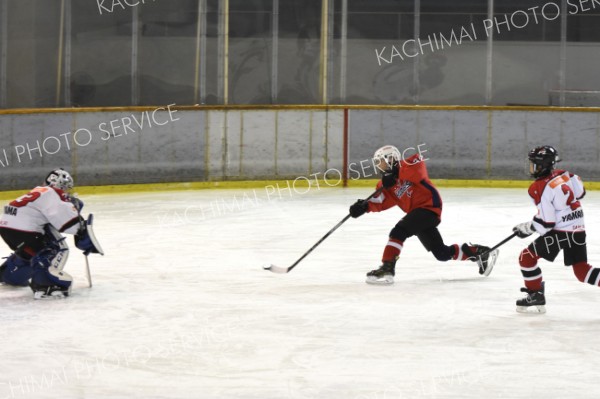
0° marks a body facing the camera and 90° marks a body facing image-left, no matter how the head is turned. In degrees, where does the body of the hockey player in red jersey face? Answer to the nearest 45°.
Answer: approximately 45°

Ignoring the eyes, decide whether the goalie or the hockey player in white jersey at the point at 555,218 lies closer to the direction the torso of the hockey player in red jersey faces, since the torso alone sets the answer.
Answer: the goalie

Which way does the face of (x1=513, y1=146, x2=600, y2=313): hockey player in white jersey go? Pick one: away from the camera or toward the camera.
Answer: away from the camera

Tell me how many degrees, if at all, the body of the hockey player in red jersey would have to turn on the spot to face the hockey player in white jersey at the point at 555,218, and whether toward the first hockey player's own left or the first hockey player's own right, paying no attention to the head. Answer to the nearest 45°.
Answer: approximately 90° to the first hockey player's own left

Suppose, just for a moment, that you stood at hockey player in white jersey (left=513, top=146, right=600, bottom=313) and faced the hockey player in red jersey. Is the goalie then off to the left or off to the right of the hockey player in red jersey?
left
